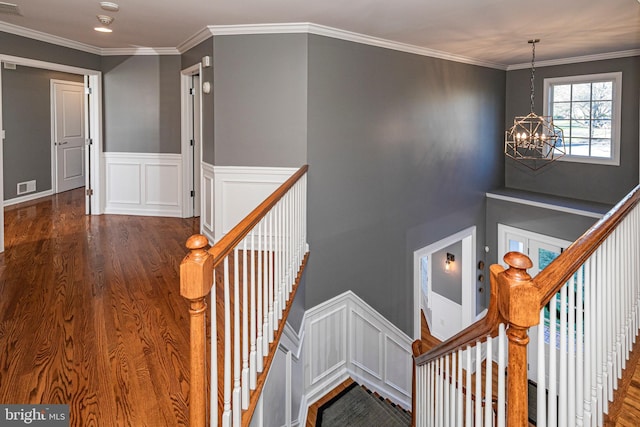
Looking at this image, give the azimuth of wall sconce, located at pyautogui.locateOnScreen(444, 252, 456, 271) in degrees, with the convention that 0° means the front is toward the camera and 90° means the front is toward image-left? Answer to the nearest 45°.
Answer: approximately 45°

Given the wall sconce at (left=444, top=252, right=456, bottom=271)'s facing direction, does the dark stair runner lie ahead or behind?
ahead

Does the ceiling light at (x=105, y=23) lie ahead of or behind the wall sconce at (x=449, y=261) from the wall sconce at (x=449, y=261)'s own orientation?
ahead

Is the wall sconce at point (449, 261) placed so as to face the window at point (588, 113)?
no

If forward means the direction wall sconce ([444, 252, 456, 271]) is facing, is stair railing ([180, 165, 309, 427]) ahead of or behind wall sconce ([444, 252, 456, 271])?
ahead

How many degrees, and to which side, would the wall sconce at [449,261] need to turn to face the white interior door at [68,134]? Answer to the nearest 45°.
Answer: approximately 45° to its right

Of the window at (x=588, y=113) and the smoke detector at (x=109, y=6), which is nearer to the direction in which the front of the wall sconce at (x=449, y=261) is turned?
the smoke detector

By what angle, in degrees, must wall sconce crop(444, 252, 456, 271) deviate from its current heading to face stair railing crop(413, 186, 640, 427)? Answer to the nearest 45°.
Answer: approximately 45° to its left

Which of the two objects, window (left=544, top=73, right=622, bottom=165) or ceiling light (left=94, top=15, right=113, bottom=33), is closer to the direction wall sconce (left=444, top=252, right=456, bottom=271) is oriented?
the ceiling light
